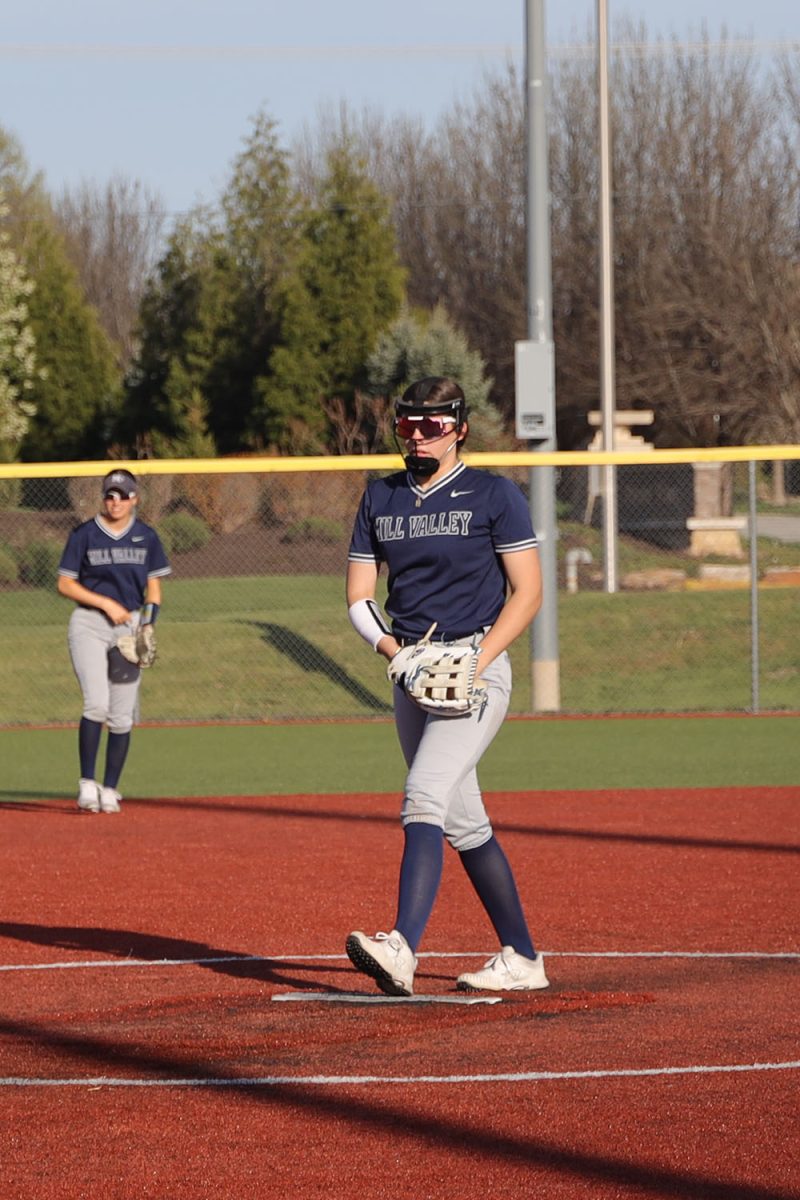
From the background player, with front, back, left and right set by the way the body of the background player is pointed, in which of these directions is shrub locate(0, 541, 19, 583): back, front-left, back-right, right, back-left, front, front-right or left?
back

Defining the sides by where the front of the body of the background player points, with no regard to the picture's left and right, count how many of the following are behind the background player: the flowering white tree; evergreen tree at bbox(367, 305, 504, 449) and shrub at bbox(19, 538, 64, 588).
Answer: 3

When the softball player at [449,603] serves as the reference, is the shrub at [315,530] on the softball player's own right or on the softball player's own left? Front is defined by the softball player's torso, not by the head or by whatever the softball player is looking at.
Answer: on the softball player's own right

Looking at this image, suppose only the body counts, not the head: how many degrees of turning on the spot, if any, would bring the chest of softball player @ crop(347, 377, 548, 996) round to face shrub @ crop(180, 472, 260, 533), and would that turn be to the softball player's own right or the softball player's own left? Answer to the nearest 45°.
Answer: approximately 135° to the softball player's own right

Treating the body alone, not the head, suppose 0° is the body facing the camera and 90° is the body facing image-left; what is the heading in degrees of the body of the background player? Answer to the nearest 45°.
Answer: approximately 0°

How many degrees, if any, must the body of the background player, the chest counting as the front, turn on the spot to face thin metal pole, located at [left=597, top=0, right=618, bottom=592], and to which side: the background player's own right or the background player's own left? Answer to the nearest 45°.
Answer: approximately 135° to the background player's own left

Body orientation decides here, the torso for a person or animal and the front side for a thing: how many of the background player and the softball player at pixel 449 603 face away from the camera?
0

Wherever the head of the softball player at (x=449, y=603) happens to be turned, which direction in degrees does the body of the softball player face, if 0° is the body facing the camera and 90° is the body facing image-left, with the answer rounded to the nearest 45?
approximately 45°

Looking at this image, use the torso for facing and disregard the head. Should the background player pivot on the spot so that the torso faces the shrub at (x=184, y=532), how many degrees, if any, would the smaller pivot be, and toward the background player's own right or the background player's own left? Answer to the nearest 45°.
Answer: approximately 180°

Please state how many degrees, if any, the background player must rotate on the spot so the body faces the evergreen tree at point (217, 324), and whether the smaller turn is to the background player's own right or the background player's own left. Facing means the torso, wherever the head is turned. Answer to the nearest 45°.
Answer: approximately 180°

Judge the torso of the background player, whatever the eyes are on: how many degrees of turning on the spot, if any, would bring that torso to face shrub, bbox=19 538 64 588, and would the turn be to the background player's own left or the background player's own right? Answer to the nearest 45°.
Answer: approximately 180°
